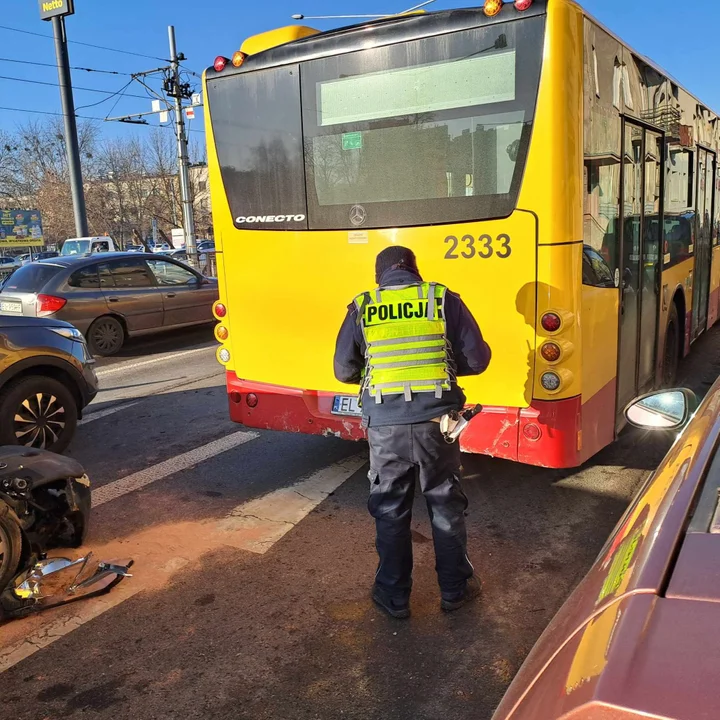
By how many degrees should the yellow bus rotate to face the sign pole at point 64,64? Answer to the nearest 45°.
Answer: approximately 90° to its left

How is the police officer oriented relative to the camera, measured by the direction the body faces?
away from the camera

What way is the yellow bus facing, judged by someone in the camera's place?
facing away from the viewer and to the right of the viewer

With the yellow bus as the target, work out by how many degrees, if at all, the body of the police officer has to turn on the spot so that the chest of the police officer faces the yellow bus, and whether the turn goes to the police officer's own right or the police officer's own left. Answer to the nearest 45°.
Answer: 0° — they already face it

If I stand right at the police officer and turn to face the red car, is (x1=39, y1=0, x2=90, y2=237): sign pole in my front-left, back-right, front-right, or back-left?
back-right

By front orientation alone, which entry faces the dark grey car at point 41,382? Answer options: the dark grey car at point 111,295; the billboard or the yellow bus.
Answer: the billboard

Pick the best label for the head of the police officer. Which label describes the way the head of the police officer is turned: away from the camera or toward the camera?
away from the camera

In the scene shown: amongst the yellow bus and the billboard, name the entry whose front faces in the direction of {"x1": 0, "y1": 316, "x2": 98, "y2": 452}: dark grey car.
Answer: the billboard
